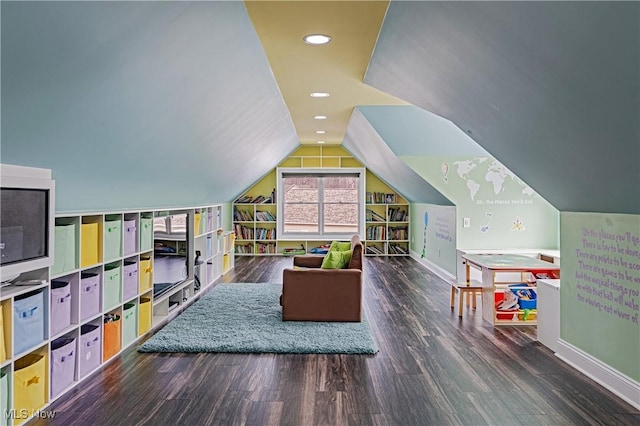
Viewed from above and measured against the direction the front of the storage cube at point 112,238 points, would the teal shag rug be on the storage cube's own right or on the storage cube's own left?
on the storage cube's own left

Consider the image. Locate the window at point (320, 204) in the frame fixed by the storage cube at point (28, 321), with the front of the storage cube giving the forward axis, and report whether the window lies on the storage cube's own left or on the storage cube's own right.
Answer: on the storage cube's own left

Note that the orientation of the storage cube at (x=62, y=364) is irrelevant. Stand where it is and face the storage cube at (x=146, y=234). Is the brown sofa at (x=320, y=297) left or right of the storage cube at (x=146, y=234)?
right

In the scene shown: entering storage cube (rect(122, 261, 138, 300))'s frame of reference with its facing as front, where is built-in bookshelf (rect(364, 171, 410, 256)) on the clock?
The built-in bookshelf is roughly at 9 o'clock from the storage cube.

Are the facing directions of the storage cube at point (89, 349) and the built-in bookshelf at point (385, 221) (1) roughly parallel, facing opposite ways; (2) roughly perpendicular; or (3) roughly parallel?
roughly perpendicular

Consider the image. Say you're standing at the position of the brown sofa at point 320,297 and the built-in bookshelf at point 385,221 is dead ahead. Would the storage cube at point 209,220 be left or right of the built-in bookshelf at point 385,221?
left
